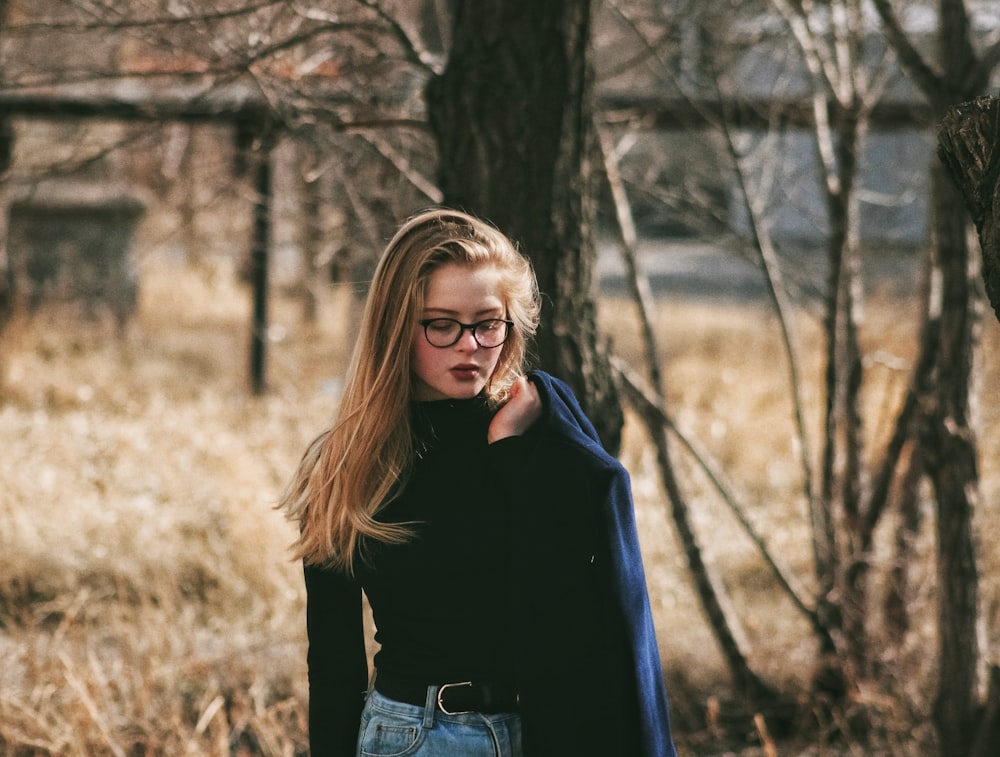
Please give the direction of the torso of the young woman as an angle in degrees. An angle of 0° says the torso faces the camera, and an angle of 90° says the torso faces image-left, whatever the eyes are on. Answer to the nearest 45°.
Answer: approximately 0°

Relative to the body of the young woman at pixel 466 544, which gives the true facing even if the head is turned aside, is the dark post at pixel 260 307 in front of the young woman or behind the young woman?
behind

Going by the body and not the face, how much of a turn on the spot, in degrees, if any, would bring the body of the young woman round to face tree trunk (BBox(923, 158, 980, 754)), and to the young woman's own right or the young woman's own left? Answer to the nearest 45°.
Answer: approximately 135° to the young woman's own left

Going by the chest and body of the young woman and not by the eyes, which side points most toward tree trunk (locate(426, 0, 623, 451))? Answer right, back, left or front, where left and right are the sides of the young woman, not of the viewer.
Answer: back
